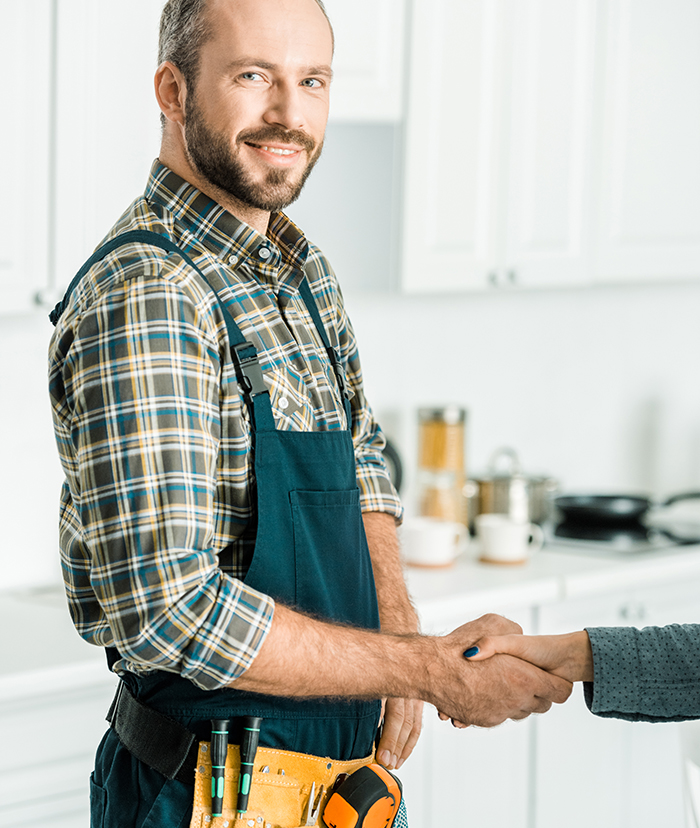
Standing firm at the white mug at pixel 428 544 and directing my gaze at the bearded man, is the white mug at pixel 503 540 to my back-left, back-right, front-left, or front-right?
back-left

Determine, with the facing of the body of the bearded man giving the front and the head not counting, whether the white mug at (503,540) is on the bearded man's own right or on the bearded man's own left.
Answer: on the bearded man's own left

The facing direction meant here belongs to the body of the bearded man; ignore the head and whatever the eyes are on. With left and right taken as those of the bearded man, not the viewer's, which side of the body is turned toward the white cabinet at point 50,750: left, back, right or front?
back

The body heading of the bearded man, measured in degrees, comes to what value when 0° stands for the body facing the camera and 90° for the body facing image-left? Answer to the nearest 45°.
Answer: approximately 315°
